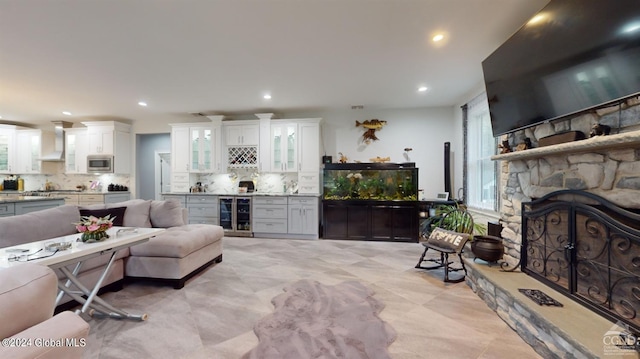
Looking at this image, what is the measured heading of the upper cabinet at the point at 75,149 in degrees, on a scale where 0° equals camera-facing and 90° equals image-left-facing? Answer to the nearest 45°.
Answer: approximately 0°

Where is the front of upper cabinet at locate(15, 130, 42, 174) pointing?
toward the camera

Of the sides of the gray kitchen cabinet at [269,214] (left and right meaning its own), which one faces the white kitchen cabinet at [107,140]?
right

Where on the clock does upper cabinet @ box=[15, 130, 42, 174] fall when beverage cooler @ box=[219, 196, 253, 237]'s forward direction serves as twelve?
The upper cabinet is roughly at 4 o'clock from the beverage cooler.

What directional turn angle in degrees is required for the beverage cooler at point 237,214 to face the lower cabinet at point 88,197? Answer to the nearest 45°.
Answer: approximately 135° to its right

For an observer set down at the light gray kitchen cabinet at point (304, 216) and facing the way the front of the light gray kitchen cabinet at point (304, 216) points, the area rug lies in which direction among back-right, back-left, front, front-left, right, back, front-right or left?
front

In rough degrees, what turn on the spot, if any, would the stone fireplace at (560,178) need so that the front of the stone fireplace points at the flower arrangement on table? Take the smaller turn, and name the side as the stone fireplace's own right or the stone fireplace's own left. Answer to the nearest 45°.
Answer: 0° — it already faces it

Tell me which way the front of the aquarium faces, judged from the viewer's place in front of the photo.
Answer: facing the viewer

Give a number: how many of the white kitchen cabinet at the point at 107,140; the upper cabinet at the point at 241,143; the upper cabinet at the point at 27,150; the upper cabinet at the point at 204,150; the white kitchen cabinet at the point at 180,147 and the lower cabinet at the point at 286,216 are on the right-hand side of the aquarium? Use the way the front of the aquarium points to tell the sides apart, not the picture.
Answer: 6

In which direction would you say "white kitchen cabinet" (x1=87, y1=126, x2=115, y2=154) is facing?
toward the camera

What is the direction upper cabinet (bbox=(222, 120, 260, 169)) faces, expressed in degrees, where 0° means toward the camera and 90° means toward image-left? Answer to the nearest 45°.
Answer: approximately 0°

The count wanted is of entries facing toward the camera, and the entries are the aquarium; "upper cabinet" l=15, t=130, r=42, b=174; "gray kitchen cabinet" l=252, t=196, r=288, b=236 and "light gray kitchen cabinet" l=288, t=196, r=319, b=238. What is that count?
4

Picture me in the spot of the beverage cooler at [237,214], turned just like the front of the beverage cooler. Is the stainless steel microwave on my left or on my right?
on my right

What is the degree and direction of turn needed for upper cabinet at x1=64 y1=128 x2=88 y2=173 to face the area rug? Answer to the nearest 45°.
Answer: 0° — it already faces it
